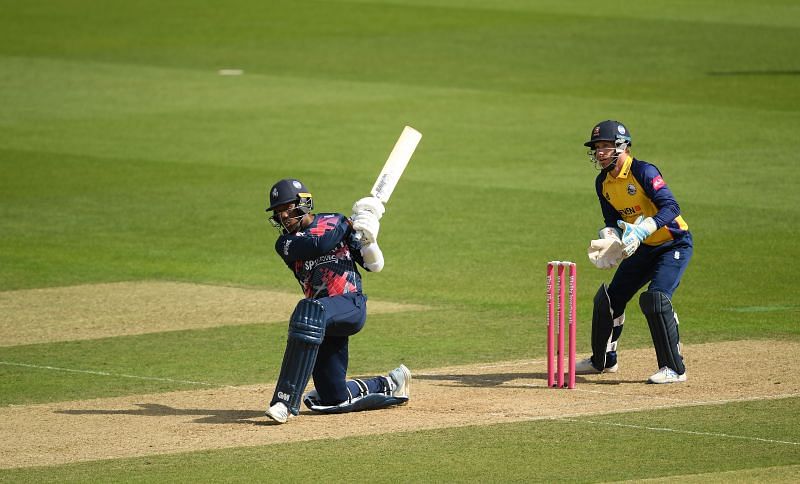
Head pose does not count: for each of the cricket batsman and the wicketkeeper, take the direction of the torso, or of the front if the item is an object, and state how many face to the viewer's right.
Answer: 0

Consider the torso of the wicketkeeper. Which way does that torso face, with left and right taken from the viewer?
facing the viewer and to the left of the viewer

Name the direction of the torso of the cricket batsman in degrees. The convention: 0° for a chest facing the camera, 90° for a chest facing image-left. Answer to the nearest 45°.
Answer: approximately 45°

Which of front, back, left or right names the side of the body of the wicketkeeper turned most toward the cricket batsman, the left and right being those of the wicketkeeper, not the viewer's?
front

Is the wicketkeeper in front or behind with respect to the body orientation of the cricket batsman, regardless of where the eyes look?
behind
